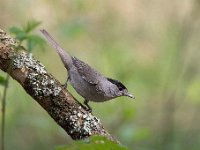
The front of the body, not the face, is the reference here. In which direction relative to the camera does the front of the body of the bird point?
to the viewer's right
